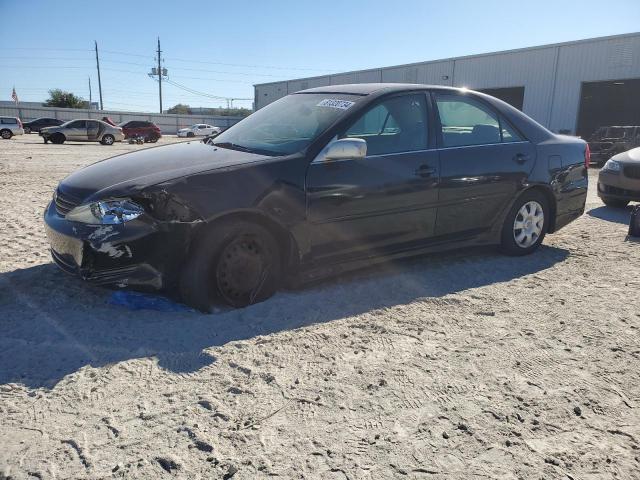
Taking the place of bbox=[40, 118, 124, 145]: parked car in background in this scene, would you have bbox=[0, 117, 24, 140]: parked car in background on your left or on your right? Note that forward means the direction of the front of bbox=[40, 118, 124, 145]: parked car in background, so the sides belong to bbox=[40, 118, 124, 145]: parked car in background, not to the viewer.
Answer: on your right

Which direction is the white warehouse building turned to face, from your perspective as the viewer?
facing the viewer and to the left of the viewer

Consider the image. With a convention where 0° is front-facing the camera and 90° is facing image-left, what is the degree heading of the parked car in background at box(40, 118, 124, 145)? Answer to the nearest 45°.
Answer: approximately 90°

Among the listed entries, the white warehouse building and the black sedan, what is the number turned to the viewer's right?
0

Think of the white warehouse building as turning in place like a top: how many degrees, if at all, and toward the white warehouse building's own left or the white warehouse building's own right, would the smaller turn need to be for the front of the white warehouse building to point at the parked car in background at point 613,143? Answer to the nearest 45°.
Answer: approximately 45° to the white warehouse building's own left

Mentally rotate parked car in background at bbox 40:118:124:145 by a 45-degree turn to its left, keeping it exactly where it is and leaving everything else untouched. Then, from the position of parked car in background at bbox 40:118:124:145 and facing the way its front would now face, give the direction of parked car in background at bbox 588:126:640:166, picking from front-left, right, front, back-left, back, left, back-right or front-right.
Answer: left

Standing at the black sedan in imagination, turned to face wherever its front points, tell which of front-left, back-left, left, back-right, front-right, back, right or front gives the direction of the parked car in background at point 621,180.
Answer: back

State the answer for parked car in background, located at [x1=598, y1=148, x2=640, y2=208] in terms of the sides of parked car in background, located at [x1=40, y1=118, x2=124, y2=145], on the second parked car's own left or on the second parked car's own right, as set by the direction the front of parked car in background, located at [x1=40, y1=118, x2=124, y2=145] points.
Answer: on the second parked car's own left

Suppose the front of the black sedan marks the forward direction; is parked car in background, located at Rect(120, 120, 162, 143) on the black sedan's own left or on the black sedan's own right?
on the black sedan's own right

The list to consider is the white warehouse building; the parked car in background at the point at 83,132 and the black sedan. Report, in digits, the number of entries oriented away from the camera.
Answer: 0

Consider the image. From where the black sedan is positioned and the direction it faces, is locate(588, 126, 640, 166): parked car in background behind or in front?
behind
